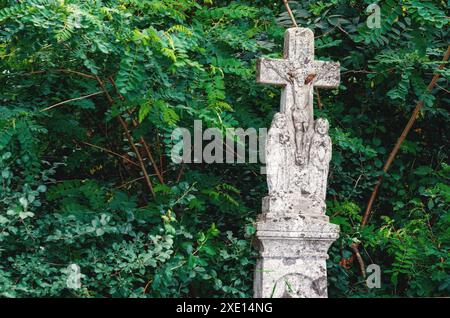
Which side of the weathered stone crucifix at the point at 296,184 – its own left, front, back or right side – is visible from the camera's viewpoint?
front
